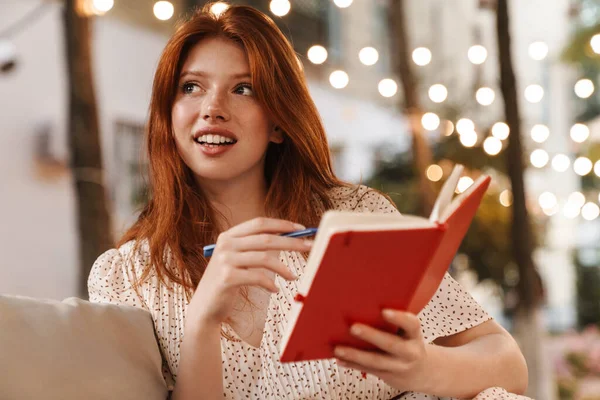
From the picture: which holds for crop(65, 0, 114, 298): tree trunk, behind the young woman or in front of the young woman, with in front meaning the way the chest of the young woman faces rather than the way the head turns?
behind

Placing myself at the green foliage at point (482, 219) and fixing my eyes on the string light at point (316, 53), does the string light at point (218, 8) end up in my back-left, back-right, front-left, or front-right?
front-left

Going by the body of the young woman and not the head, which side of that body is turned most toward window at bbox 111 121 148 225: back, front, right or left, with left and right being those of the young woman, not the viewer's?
back

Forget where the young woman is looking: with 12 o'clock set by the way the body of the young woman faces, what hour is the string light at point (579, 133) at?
The string light is roughly at 7 o'clock from the young woman.

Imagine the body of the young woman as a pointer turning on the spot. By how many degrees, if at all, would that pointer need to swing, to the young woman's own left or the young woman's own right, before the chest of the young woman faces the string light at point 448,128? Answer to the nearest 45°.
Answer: approximately 180°

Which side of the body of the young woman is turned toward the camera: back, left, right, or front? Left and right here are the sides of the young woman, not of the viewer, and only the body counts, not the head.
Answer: front

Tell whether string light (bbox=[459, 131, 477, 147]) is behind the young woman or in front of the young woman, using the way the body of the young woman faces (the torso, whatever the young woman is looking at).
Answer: behind

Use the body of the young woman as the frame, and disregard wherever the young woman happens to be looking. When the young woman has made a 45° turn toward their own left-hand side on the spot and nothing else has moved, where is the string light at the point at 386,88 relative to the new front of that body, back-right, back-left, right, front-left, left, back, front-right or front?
back-left

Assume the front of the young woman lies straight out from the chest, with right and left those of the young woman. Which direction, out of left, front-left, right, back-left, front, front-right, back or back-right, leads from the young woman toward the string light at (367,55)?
back

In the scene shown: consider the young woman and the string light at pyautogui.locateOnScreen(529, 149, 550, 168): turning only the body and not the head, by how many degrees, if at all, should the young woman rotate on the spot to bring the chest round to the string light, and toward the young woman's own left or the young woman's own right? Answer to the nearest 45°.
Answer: approximately 135° to the young woman's own left

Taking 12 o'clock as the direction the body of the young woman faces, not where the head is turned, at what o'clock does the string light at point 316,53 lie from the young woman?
The string light is roughly at 6 o'clock from the young woman.

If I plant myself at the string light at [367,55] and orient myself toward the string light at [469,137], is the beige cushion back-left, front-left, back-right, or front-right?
back-right

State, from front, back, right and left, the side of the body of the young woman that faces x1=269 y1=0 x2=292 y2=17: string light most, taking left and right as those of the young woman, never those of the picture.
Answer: back

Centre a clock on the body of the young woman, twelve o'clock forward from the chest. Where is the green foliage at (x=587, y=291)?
The green foliage is roughly at 7 o'clock from the young woman.

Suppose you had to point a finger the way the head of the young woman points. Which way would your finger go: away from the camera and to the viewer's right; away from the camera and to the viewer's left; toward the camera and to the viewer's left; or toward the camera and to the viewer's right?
toward the camera and to the viewer's left

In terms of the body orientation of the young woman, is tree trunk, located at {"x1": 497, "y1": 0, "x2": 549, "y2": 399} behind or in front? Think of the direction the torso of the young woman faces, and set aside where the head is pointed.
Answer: behind
